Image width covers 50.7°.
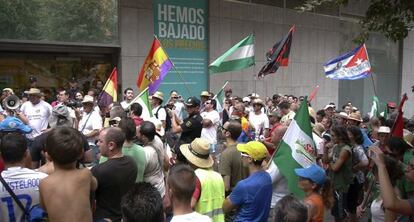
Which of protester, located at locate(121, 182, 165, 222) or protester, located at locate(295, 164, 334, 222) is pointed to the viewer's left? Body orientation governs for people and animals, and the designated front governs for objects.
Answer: protester, located at locate(295, 164, 334, 222)

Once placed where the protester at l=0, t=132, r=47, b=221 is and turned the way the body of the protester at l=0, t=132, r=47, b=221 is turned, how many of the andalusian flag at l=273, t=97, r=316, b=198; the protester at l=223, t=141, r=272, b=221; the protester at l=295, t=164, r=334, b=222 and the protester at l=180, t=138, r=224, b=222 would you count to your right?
4

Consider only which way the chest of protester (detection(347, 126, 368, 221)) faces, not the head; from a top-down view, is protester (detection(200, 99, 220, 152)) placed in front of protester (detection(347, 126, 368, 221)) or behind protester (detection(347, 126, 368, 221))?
in front

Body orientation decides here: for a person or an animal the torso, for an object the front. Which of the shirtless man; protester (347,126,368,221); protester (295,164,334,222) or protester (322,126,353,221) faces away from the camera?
the shirtless man

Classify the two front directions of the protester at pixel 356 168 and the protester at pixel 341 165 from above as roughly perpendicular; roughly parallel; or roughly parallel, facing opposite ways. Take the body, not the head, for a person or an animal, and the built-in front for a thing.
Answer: roughly parallel

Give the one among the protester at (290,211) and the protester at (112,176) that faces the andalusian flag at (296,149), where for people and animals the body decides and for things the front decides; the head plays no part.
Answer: the protester at (290,211)

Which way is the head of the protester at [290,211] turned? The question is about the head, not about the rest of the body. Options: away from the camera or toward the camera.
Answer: away from the camera

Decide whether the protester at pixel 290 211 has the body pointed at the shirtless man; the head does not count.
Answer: no

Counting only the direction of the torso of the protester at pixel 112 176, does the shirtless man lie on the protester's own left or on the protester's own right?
on the protester's own left

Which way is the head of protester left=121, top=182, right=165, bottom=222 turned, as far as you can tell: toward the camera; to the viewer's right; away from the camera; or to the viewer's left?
away from the camera

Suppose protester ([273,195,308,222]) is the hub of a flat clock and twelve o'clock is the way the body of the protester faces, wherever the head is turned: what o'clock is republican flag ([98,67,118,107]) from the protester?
The republican flag is roughly at 11 o'clock from the protester.

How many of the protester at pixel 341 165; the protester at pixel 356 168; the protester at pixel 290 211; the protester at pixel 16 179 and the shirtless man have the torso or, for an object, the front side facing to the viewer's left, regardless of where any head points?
2

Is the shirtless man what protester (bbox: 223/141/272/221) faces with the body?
no

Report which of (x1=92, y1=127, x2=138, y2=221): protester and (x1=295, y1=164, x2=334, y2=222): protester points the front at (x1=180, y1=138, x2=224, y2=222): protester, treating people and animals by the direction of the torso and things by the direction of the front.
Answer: (x1=295, y1=164, x2=334, y2=222): protester

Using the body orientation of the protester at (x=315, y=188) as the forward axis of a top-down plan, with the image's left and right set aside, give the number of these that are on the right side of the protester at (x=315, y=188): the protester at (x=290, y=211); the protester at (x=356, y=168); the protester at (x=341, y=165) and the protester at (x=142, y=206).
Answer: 2

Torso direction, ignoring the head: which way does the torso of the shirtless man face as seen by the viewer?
away from the camera
